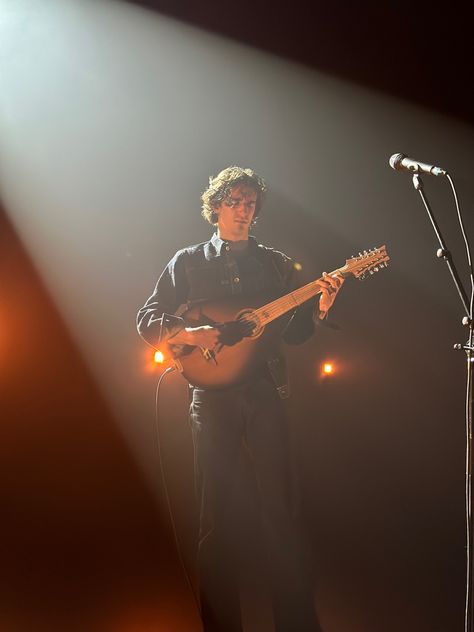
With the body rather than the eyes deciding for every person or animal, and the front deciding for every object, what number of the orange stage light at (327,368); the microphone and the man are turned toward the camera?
2

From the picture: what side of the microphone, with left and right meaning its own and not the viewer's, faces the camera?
left

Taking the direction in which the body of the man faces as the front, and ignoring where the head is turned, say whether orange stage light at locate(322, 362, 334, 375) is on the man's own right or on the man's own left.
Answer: on the man's own left

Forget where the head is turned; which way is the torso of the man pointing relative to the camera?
toward the camera

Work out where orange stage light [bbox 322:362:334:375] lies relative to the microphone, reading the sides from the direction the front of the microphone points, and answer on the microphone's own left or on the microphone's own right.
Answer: on the microphone's own right

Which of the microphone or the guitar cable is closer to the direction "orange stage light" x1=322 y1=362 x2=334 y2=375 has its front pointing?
the microphone

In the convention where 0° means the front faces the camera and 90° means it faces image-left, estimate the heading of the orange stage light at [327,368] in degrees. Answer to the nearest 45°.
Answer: approximately 0°

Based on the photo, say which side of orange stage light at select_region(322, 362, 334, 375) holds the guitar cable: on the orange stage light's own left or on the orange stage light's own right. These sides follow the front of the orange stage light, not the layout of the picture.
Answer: on the orange stage light's own right

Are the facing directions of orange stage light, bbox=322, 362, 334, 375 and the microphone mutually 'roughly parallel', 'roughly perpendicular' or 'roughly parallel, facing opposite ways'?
roughly perpendicular

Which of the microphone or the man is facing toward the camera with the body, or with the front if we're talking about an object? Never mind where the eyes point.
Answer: the man

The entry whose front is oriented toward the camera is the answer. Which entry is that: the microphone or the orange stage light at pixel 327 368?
the orange stage light

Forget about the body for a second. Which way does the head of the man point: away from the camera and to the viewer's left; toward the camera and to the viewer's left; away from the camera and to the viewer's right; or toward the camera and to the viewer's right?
toward the camera and to the viewer's right

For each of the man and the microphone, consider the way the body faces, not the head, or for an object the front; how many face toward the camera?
1

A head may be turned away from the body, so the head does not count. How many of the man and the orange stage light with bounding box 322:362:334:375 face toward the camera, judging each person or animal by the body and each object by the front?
2
